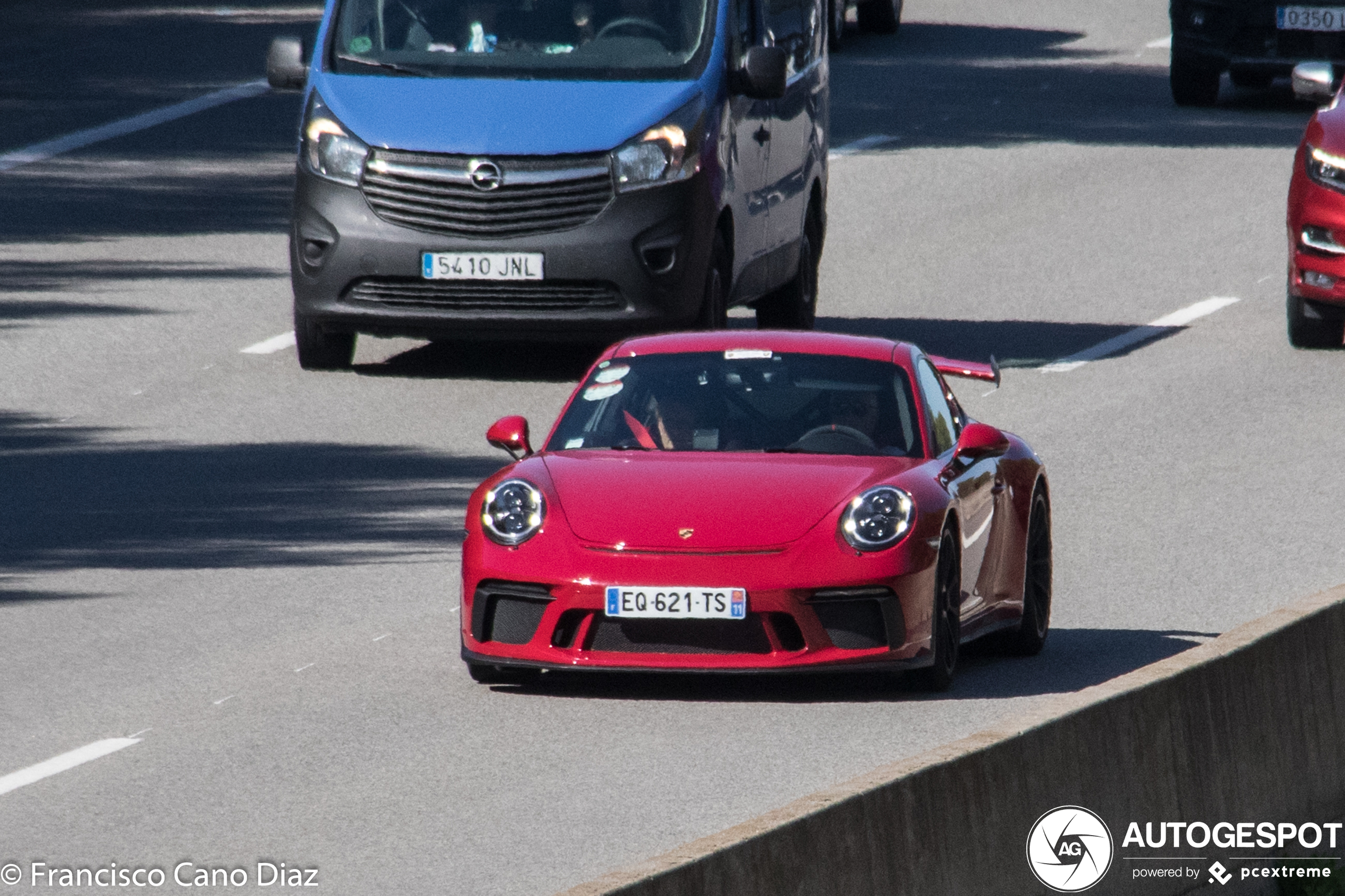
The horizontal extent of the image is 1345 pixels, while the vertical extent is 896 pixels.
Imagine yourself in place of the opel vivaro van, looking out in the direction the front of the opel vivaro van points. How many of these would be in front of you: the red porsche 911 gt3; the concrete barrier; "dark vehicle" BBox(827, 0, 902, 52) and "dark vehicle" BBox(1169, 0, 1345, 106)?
2

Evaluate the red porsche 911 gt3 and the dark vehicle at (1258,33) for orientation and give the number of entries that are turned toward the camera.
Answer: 2

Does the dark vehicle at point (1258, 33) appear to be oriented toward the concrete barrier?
yes

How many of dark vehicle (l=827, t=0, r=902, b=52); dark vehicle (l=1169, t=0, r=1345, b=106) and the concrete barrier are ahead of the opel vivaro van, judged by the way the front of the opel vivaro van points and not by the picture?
1

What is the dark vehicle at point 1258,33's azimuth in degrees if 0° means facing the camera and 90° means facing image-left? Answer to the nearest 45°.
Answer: approximately 0°

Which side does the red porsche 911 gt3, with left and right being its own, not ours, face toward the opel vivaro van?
back

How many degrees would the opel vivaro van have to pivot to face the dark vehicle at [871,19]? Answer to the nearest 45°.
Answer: approximately 180°
